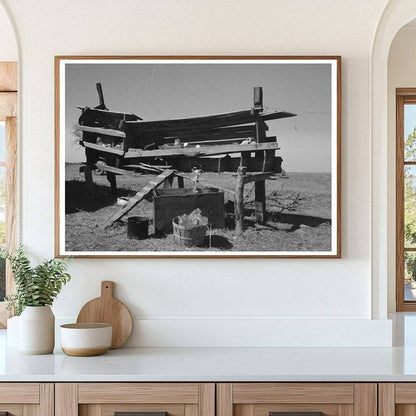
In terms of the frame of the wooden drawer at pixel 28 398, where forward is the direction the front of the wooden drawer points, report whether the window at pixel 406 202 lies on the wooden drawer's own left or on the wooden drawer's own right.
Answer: on the wooden drawer's own left

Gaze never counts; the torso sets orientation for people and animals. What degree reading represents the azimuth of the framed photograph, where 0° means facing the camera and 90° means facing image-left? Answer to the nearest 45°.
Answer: approximately 0°

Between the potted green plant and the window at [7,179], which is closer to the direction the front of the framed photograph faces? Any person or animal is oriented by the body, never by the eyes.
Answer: the potted green plant

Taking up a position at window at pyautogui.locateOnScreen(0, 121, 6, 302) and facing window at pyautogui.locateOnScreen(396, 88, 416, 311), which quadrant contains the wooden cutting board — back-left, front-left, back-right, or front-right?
front-right

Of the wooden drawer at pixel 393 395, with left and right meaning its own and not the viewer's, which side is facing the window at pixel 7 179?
right

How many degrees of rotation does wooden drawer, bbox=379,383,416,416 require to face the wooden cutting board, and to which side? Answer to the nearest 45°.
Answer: approximately 90° to its right

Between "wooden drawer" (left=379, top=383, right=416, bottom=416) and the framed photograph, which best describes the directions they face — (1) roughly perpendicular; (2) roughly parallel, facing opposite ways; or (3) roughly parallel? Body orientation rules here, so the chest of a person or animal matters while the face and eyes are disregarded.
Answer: roughly parallel

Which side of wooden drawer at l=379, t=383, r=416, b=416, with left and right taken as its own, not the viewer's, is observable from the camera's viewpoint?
front

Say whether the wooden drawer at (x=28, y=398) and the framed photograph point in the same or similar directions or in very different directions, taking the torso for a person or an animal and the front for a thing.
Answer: same or similar directions

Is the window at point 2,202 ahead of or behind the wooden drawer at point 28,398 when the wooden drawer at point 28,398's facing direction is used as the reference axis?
behind

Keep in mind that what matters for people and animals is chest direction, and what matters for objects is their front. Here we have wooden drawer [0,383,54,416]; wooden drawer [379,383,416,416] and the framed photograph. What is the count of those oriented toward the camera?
3
